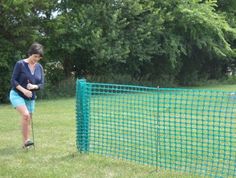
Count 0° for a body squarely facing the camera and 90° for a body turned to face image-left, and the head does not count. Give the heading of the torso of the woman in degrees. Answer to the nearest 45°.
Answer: approximately 315°

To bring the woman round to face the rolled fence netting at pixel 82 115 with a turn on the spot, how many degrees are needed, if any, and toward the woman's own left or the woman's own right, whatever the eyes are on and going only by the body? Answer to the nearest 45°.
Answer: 0° — they already face it

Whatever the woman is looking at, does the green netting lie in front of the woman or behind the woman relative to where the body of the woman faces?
in front
